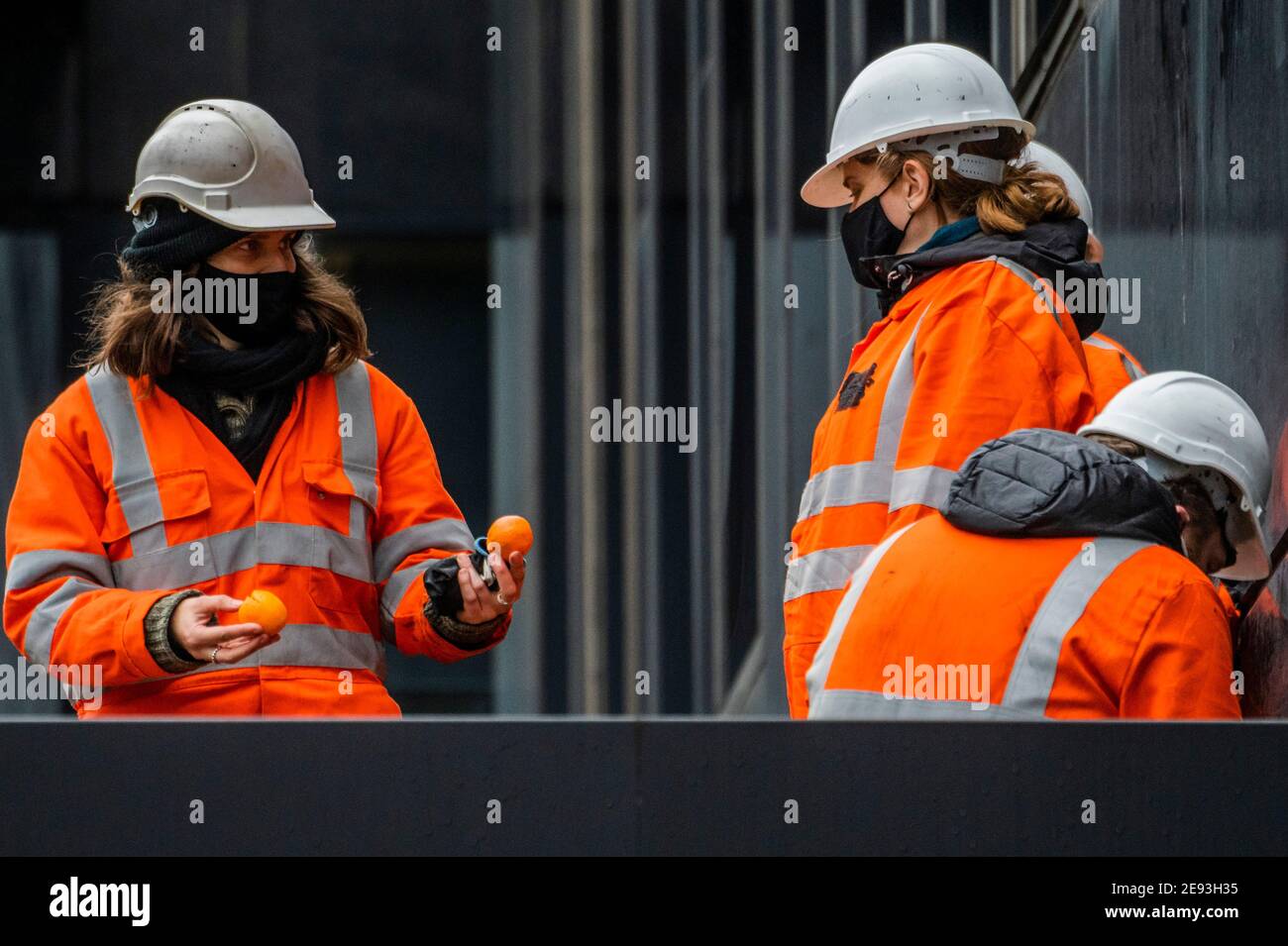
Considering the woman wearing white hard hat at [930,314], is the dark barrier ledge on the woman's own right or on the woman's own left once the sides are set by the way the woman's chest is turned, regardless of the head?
on the woman's own left

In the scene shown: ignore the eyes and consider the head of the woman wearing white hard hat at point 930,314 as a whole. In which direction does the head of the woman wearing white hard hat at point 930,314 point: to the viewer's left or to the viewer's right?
to the viewer's left

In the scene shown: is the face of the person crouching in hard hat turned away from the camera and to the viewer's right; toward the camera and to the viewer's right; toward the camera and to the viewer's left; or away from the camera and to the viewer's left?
away from the camera and to the viewer's right

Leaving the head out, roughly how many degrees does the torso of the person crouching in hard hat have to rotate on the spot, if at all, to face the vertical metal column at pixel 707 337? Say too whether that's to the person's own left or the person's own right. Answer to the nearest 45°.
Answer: approximately 45° to the person's own left

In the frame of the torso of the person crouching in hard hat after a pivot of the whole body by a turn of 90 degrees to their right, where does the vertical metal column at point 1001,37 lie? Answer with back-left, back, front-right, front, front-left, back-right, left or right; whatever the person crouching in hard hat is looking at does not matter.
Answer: back-left

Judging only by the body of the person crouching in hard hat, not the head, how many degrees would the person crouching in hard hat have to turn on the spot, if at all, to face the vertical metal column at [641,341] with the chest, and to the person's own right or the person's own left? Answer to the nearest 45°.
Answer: approximately 45° to the person's own left

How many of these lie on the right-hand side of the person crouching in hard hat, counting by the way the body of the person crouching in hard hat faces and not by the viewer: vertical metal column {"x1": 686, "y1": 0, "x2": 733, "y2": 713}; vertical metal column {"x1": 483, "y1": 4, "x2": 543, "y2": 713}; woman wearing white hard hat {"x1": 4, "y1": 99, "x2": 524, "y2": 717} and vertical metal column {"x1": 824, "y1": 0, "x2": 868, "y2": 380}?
0

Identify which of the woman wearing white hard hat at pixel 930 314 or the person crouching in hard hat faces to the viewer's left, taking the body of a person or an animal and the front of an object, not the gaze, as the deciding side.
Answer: the woman wearing white hard hat

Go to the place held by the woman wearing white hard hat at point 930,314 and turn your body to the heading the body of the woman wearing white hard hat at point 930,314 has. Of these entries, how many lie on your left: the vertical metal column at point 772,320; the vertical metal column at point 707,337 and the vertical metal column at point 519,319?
0

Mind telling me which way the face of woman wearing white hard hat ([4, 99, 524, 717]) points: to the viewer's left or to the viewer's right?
to the viewer's right

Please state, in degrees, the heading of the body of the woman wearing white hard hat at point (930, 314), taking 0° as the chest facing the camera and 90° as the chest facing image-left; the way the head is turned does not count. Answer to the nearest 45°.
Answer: approximately 90°

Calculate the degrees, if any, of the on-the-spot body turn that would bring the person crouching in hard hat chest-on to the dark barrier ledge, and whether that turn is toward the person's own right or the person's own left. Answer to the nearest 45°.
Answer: approximately 180°

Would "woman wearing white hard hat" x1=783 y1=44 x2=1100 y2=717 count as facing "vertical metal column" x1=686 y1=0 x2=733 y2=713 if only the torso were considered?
no

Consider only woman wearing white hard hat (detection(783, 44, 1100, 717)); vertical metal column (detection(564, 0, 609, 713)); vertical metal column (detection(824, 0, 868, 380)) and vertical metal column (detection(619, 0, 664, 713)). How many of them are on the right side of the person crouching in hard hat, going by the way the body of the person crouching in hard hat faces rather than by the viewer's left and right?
0

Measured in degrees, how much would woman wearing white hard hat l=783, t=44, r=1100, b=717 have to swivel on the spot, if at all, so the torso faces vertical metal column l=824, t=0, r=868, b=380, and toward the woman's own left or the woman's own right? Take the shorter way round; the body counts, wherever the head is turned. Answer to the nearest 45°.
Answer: approximately 90° to the woman's own right

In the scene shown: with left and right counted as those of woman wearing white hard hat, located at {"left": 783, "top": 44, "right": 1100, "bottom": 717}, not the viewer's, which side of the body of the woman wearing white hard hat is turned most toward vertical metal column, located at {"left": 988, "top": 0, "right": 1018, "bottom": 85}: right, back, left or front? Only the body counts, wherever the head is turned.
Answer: right

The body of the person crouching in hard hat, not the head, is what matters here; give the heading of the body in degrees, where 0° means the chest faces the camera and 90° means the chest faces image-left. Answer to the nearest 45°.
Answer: approximately 225°

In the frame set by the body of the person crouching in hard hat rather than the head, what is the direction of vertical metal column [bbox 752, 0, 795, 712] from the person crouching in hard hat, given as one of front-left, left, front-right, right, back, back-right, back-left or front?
front-left

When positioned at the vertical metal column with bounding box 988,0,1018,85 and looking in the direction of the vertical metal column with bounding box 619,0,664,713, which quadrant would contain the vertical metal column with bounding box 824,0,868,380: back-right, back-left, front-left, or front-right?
front-left

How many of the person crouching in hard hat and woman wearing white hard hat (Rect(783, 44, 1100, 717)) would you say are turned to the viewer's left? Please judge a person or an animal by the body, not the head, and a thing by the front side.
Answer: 1
